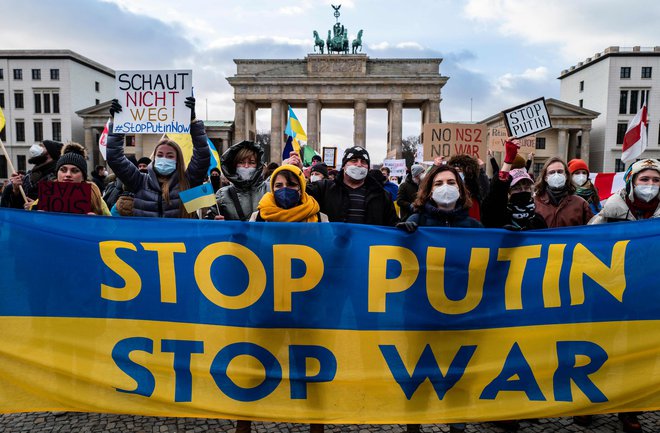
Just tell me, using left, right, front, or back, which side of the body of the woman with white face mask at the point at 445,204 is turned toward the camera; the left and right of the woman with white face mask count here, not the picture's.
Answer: front

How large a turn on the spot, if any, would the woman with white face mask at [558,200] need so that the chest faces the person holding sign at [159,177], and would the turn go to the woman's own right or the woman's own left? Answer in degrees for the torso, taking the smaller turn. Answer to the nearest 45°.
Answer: approximately 45° to the woman's own right

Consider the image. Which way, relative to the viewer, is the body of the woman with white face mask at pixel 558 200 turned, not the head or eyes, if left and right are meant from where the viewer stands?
facing the viewer

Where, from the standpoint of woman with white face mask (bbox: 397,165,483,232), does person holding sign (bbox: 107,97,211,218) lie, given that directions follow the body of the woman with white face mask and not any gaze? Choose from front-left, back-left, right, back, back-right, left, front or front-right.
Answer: right

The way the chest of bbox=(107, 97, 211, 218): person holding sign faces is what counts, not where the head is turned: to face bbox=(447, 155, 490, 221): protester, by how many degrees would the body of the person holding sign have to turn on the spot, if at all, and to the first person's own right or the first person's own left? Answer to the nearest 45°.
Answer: approximately 90° to the first person's own left

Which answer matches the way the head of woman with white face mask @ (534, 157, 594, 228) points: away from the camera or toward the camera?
toward the camera

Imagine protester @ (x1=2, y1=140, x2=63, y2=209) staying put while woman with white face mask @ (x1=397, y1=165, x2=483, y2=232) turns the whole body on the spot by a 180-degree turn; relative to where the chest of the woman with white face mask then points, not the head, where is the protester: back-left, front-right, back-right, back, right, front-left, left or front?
left

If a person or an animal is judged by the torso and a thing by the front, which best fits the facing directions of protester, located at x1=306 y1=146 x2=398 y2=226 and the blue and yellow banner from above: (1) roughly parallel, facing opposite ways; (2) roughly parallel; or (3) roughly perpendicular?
roughly parallel

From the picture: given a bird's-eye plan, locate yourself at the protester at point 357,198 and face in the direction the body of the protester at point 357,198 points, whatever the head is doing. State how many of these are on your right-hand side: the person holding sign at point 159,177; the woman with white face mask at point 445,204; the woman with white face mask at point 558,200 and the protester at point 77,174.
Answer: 2

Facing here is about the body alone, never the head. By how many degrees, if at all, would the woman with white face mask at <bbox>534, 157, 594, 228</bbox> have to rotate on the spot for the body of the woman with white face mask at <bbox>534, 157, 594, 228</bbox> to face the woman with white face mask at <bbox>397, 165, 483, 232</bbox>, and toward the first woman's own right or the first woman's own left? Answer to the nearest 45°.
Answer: approximately 45° to the first woman's own right

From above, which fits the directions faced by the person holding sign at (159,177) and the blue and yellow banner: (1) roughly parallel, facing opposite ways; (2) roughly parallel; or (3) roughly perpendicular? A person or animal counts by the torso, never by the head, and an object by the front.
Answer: roughly parallel

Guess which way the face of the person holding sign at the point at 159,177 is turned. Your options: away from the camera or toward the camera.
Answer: toward the camera
